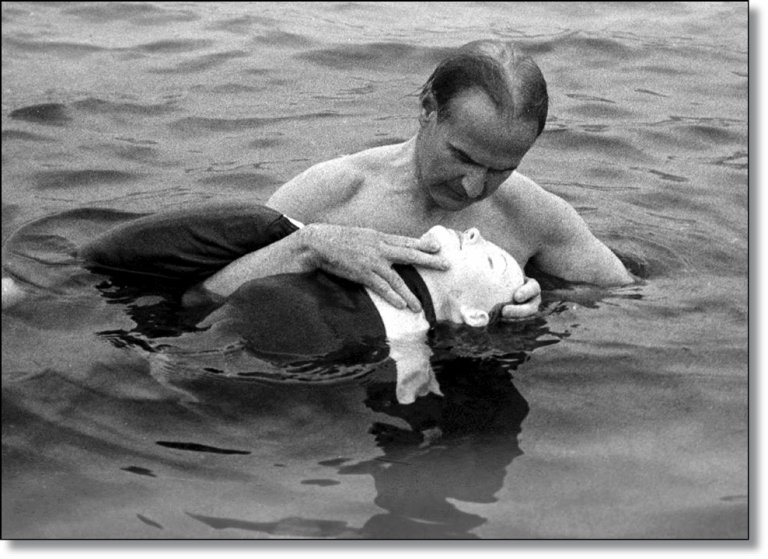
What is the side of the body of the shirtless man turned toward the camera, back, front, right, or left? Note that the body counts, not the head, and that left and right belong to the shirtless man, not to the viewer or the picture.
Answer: front

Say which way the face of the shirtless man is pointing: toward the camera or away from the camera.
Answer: toward the camera
